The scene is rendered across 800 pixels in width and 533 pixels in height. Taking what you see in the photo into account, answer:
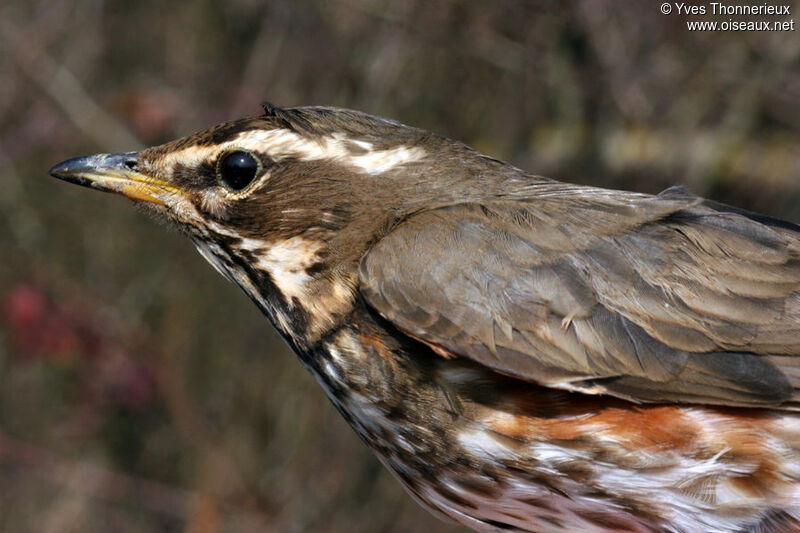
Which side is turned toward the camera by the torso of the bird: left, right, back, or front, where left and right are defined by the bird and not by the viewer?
left
